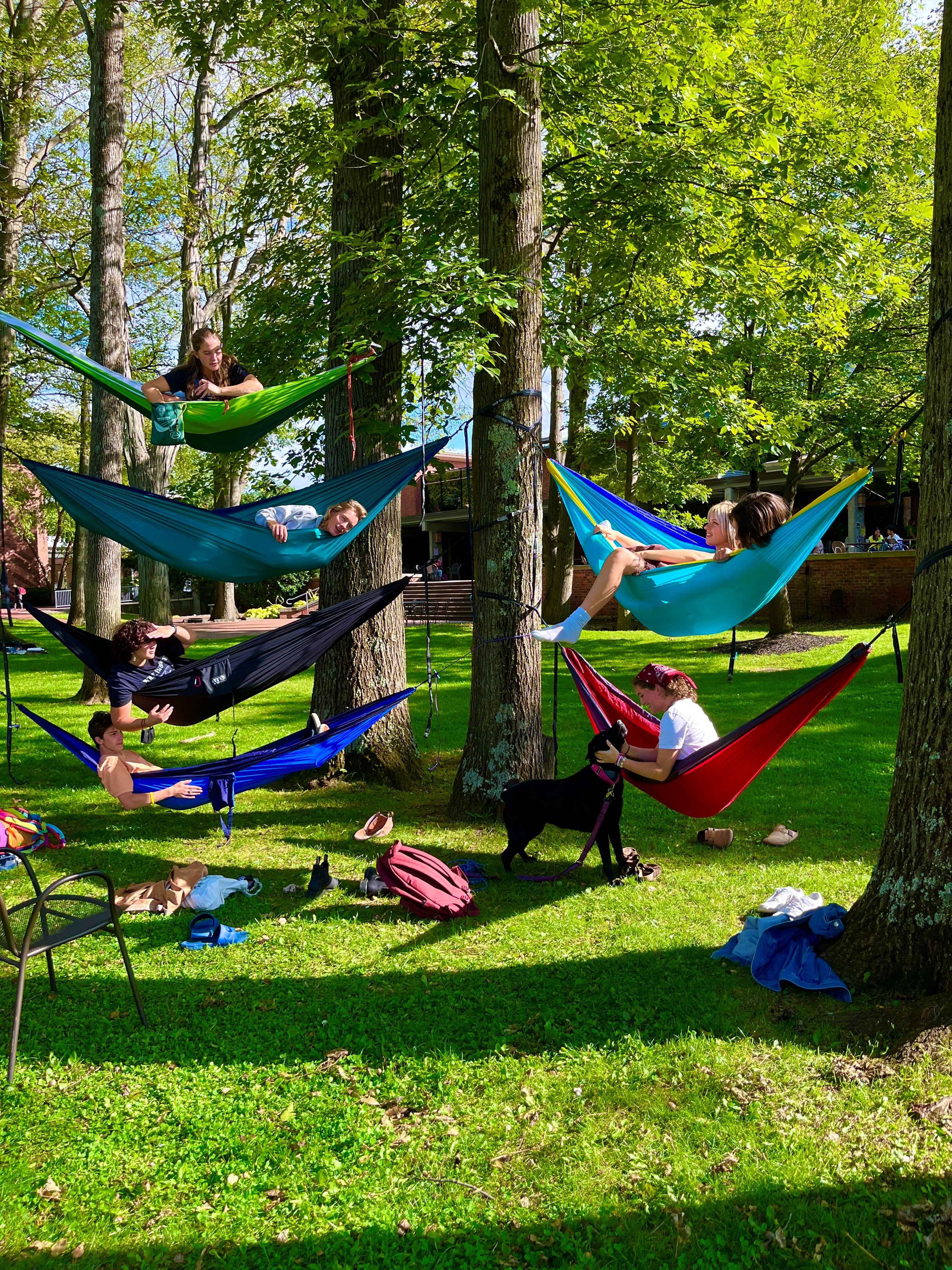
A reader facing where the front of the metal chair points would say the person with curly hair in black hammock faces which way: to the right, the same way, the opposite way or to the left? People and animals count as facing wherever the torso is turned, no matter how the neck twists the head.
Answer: to the right

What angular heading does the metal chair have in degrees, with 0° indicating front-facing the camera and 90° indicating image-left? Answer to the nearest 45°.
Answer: approximately 225°

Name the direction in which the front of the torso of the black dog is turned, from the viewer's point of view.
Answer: to the viewer's right
